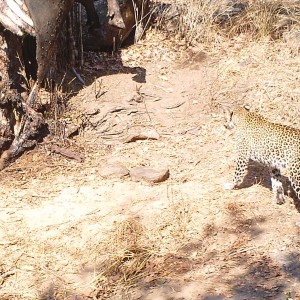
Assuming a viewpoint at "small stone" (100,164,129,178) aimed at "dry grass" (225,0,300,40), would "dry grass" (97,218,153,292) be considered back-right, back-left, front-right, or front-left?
back-right

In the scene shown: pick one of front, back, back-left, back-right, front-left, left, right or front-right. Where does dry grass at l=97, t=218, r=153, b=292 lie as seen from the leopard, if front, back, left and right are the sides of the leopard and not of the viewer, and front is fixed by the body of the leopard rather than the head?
left

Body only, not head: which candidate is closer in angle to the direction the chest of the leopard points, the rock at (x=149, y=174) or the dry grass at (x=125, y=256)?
the rock

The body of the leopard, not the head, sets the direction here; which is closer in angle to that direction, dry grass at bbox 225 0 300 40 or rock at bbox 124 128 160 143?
the rock

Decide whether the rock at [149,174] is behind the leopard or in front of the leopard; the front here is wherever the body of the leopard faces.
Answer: in front

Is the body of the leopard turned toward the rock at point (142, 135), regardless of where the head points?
yes

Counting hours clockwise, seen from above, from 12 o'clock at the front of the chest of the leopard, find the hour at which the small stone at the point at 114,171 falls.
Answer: The small stone is roughly at 11 o'clock from the leopard.

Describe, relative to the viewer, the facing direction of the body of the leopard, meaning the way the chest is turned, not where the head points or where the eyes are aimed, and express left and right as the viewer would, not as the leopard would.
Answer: facing away from the viewer and to the left of the viewer

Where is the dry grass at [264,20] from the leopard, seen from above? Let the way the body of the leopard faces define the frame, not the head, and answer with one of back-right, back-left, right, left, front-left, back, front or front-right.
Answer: front-right
